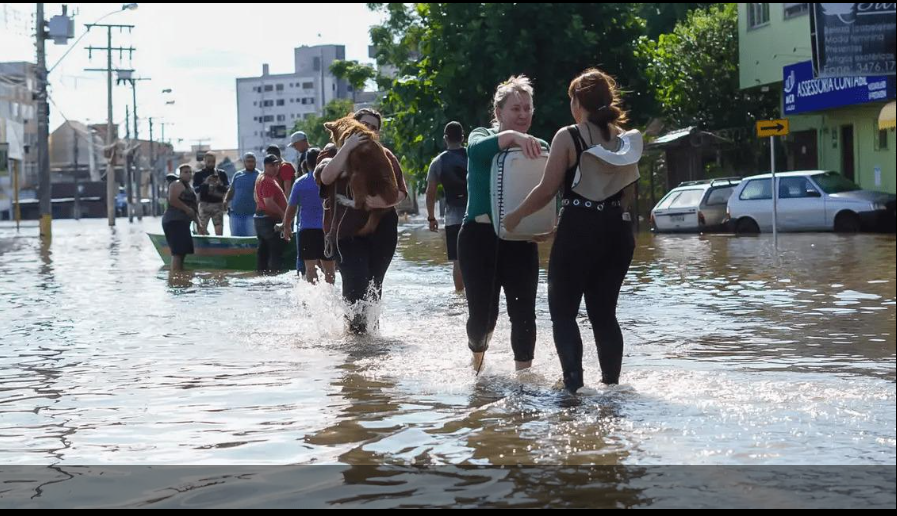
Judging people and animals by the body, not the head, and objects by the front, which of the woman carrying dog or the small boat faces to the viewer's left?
the small boat

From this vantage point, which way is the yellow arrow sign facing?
toward the camera

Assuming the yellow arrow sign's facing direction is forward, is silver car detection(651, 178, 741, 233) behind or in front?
behind

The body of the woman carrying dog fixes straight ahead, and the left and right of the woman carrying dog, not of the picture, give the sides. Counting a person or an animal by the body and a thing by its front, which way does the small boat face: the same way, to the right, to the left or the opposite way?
to the right

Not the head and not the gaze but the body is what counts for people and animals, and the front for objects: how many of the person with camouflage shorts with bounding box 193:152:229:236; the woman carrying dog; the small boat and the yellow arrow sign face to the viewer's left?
1

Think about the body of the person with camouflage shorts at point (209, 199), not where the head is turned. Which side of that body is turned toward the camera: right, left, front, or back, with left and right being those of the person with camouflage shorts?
front

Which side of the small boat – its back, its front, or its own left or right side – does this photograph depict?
left

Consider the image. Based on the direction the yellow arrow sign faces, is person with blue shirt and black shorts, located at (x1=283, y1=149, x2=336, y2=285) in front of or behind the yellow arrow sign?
in front

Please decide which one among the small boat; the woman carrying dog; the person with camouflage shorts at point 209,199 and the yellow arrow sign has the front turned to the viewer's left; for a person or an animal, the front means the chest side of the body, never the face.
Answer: the small boat

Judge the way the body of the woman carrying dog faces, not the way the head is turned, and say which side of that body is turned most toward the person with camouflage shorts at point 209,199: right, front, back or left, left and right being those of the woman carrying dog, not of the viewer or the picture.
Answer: back
